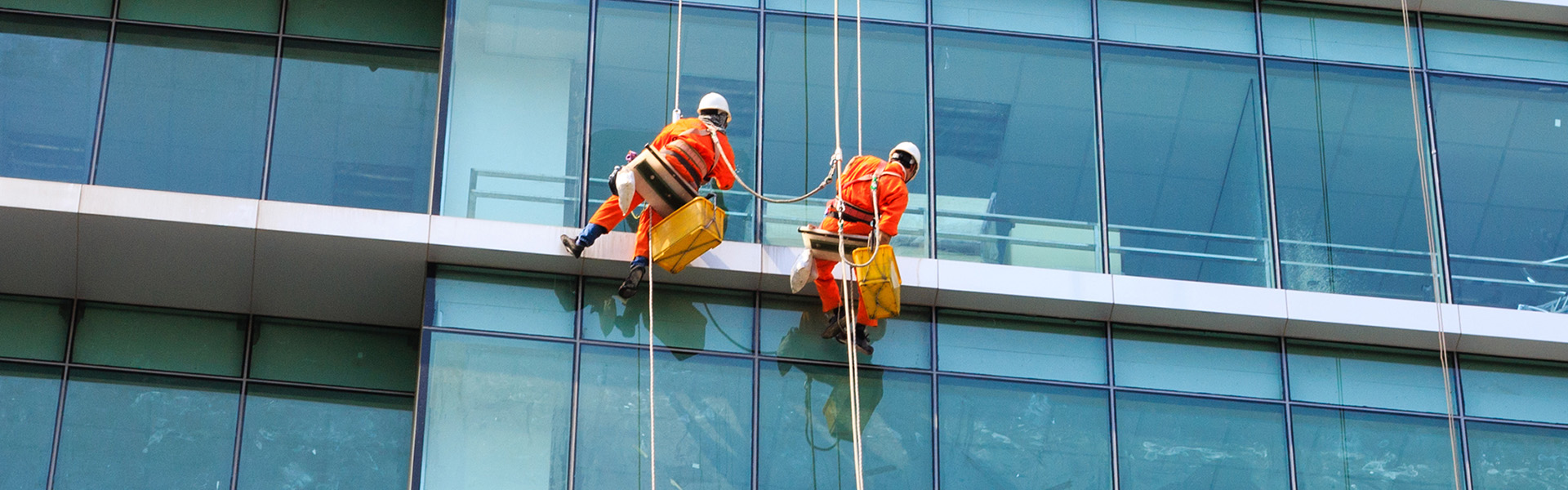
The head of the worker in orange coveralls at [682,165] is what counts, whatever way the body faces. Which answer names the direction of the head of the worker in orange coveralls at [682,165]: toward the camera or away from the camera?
away from the camera

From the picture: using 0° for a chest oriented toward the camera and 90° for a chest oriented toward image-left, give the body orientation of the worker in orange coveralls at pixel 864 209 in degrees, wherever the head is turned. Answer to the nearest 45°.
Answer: approximately 225°

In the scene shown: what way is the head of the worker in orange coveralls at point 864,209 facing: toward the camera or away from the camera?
away from the camera

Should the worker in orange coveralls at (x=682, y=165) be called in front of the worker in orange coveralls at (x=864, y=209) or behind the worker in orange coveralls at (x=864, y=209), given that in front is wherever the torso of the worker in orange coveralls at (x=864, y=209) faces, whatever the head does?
behind
